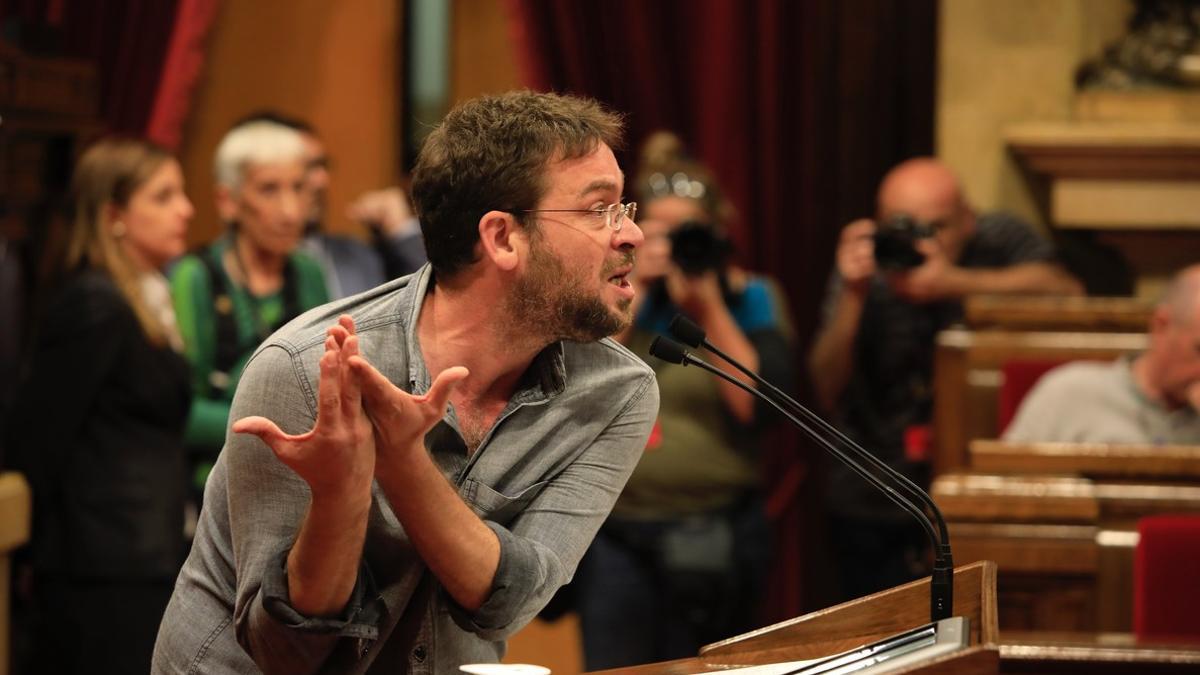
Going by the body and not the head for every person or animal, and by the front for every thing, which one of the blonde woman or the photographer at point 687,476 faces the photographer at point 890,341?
the blonde woman

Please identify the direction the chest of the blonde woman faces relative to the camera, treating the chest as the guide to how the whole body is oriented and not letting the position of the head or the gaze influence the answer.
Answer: to the viewer's right

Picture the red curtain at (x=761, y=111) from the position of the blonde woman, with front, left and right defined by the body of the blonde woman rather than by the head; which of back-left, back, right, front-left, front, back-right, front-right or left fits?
front-left

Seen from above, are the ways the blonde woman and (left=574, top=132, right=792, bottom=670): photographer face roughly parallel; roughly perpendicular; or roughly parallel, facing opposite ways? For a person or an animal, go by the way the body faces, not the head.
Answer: roughly perpendicular

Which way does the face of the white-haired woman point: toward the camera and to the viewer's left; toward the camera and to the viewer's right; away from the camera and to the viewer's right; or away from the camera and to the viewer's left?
toward the camera and to the viewer's right

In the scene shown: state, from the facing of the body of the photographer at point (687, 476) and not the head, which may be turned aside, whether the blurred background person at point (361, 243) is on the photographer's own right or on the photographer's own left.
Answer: on the photographer's own right

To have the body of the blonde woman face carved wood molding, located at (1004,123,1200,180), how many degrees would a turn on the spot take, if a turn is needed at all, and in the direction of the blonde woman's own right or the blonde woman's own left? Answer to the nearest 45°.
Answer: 0° — they already face it

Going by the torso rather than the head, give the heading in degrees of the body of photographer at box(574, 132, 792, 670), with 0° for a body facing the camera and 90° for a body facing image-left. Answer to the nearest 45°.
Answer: approximately 0°

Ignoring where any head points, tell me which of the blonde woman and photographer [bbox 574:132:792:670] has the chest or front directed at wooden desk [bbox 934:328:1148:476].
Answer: the blonde woman
